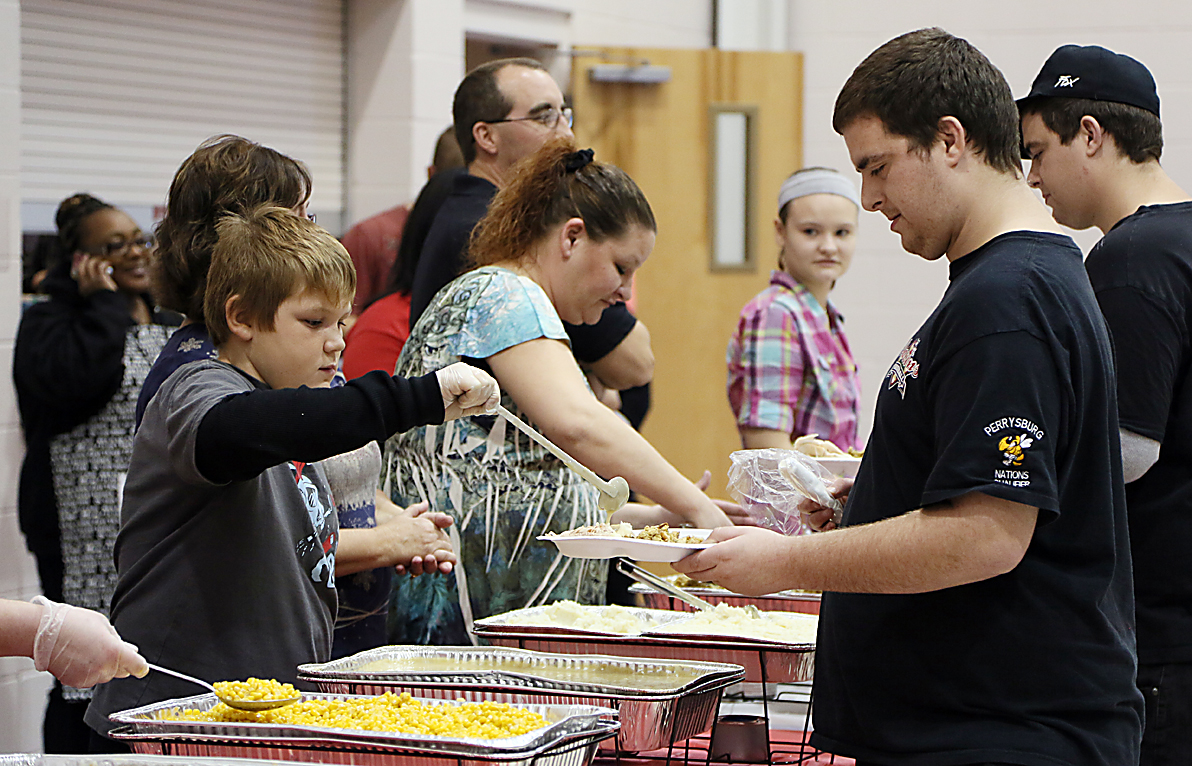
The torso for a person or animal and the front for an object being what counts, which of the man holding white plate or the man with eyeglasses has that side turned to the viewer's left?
the man holding white plate

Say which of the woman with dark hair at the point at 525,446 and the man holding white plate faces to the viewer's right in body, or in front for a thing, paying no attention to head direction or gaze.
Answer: the woman with dark hair

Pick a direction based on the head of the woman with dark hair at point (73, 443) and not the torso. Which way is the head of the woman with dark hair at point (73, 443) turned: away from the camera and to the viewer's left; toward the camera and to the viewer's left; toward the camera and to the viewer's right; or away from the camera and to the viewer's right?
toward the camera and to the viewer's right

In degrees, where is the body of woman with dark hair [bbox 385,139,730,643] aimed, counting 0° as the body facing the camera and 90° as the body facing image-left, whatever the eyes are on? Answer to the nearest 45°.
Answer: approximately 270°

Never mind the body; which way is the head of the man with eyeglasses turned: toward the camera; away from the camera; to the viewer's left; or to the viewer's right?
to the viewer's right

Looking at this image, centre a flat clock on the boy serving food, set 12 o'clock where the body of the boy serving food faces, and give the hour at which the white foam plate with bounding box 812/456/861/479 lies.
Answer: The white foam plate is roughly at 11 o'clock from the boy serving food.

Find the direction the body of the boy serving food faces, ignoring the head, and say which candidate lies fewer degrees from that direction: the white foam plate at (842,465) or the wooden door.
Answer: the white foam plate

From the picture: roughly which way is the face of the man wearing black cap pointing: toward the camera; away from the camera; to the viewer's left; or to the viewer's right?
to the viewer's left

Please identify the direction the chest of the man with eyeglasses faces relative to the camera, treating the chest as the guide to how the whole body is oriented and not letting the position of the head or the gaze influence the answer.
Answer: to the viewer's right

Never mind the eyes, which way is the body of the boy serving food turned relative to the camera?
to the viewer's right

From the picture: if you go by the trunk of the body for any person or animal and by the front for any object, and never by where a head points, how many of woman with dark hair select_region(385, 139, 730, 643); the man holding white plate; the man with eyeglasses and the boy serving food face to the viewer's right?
3

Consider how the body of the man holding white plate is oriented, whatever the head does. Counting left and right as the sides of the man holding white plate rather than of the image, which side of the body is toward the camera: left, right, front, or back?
left
